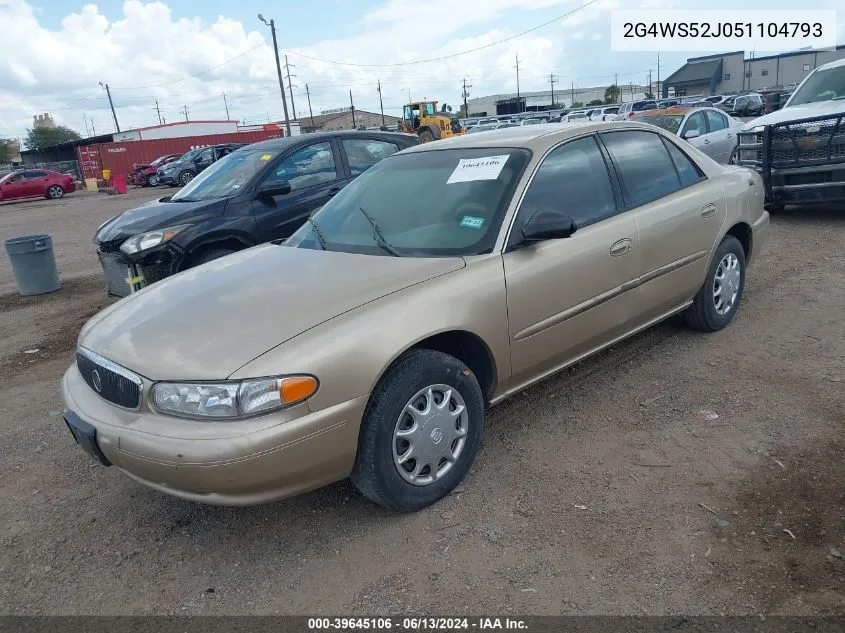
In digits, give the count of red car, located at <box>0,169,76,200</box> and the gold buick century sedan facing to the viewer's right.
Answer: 0

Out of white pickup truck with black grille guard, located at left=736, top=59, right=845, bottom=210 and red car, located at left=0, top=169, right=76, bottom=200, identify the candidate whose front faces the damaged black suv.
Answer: the white pickup truck with black grille guard

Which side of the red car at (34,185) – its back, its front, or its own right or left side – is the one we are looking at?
left

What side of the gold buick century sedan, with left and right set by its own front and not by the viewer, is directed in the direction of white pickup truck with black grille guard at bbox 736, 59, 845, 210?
back

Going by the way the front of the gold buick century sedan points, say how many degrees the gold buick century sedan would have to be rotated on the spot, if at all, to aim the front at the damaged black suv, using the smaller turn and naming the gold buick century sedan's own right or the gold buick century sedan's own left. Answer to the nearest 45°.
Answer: approximately 90° to the gold buick century sedan's own right

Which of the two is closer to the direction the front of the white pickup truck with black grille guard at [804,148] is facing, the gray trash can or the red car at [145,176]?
the gray trash can

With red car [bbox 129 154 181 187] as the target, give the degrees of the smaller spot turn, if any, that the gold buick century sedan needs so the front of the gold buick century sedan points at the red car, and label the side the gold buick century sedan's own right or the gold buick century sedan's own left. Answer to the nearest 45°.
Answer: approximately 135° to the gold buick century sedan's own right

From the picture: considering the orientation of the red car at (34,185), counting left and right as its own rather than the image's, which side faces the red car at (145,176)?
back
